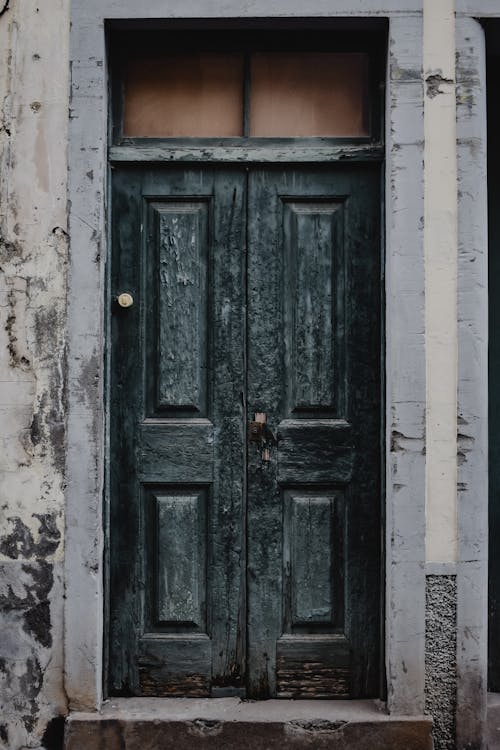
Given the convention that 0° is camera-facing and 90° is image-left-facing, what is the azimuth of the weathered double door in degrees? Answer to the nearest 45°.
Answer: approximately 0°

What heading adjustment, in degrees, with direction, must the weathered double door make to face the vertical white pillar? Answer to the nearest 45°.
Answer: approximately 90° to its left
